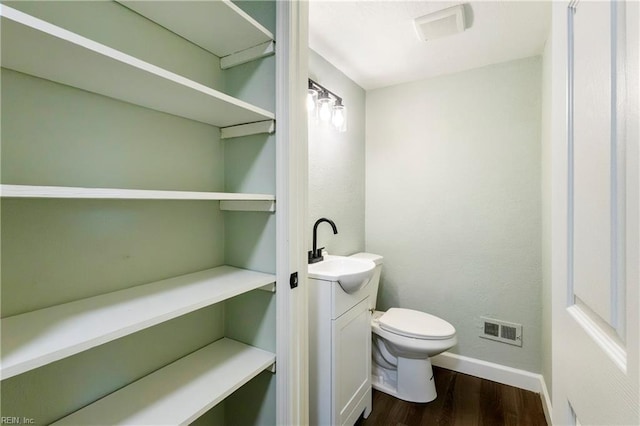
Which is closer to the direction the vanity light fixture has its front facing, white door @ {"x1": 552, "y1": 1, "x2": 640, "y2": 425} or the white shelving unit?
the white door

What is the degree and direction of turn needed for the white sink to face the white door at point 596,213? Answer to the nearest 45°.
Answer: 0° — it already faces it

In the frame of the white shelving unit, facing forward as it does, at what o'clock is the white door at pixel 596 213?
The white door is roughly at 12 o'clock from the white shelving unit.

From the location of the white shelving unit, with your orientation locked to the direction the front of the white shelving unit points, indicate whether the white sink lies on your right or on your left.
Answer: on your left

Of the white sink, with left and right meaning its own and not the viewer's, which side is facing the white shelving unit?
right

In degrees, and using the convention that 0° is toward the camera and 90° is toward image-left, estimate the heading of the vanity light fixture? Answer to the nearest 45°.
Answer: approximately 315°

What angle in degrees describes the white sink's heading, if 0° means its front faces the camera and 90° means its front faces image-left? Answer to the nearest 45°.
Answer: approximately 315°

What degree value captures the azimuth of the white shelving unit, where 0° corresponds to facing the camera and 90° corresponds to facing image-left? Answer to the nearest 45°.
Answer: approximately 315°

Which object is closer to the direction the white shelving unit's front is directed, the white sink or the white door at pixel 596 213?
the white door
